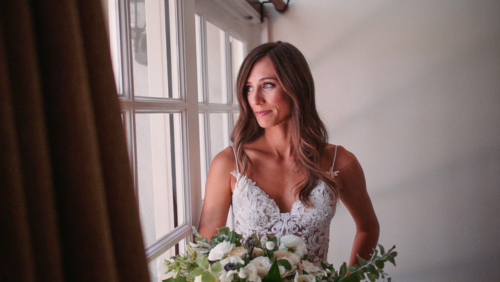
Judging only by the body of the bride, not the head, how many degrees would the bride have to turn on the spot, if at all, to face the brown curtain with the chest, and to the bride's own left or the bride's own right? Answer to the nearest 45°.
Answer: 0° — they already face it

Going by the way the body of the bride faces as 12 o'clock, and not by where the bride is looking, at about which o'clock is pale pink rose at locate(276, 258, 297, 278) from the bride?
The pale pink rose is roughly at 12 o'clock from the bride.

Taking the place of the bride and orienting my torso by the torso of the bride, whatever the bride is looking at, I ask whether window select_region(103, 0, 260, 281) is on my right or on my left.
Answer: on my right

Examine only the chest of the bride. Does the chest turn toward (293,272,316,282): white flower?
yes

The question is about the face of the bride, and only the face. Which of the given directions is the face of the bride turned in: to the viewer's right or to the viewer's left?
to the viewer's left

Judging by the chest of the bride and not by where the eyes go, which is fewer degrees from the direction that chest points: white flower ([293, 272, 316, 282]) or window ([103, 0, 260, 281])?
the white flower

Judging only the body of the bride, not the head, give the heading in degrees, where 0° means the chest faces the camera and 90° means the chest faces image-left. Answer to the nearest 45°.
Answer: approximately 0°
